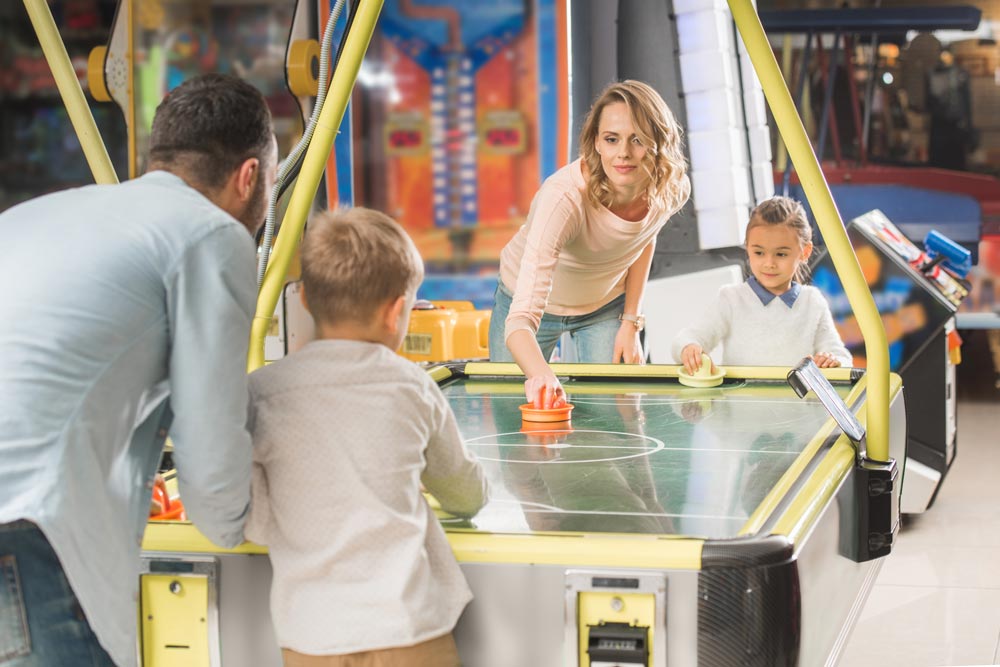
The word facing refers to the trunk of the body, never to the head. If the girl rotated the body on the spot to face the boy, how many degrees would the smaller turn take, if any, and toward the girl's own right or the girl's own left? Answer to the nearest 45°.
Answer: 0° — they already face them

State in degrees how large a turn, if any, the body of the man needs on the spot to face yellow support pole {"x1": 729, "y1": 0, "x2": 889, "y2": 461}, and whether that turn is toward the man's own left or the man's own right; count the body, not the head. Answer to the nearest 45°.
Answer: approximately 45° to the man's own right

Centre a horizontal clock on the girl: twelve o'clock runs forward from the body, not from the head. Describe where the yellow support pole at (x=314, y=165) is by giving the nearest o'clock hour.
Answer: The yellow support pole is roughly at 1 o'clock from the girl.

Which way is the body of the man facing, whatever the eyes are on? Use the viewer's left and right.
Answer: facing away from the viewer and to the right of the viewer

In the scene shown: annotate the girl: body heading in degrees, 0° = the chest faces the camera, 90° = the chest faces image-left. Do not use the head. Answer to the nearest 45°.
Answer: approximately 0°

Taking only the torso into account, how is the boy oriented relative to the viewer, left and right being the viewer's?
facing away from the viewer and to the right of the viewer

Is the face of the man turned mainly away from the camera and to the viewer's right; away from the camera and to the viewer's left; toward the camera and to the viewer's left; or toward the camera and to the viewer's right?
away from the camera and to the viewer's right

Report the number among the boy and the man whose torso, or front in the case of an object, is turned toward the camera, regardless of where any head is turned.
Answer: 0

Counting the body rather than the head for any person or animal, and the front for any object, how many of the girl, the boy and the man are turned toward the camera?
1

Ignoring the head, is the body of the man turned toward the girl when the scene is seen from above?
yes

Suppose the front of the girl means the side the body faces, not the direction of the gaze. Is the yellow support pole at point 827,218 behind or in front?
in front

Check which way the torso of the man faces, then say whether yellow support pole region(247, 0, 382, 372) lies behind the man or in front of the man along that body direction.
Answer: in front

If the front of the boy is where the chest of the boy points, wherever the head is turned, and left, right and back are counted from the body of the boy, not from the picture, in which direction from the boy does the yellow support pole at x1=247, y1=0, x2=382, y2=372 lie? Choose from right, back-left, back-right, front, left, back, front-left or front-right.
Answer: front-left
